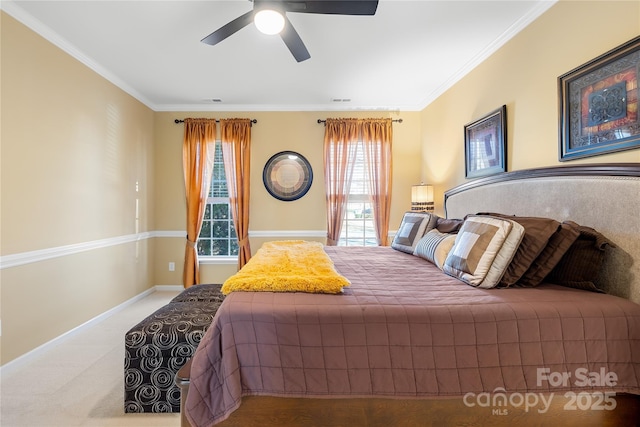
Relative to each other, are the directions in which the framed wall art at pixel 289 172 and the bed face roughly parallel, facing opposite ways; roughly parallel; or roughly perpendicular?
roughly perpendicular

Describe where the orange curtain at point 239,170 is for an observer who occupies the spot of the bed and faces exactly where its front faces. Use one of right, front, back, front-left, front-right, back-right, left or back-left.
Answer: front-right

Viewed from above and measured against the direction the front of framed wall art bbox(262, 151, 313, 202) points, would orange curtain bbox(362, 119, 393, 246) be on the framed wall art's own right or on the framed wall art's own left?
on the framed wall art's own left

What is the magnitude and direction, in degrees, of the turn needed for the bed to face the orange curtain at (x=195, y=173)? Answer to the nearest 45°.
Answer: approximately 45° to its right

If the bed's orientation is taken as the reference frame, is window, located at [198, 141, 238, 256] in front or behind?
in front

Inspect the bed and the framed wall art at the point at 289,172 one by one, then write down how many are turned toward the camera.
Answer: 1

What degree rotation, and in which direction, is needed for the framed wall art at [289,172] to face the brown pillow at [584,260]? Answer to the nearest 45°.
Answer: approximately 45° to its left

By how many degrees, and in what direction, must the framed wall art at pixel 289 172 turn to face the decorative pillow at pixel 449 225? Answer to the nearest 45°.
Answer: approximately 45° to its left

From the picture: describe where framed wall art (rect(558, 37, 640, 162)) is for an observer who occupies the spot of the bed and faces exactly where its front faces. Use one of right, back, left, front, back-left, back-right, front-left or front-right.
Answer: back-right

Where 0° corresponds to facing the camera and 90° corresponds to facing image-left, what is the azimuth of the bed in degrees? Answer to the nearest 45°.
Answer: approximately 90°

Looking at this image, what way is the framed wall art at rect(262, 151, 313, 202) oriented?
toward the camera

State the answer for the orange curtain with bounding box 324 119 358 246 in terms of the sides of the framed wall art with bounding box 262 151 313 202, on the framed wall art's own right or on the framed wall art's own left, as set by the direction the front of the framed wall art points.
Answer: on the framed wall art's own left
